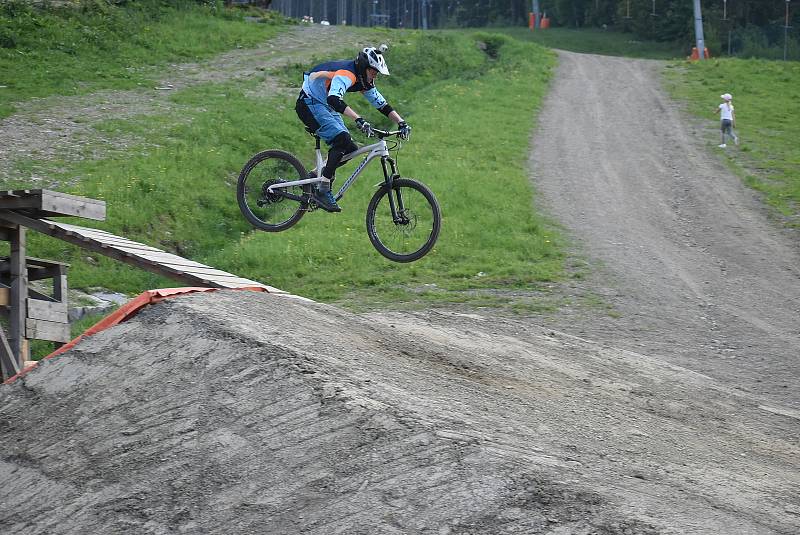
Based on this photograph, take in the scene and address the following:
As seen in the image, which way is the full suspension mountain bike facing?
to the viewer's right

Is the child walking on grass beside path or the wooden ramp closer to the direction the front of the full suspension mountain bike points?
the child walking on grass beside path

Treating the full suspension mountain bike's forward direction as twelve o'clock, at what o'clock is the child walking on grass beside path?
The child walking on grass beside path is roughly at 10 o'clock from the full suspension mountain bike.

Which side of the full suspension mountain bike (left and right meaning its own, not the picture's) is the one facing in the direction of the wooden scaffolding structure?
back

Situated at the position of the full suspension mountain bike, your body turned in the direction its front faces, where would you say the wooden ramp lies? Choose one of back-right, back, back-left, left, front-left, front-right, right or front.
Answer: back
